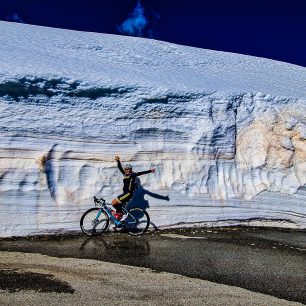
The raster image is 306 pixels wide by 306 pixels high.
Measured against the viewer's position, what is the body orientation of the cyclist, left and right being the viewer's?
facing the viewer and to the left of the viewer

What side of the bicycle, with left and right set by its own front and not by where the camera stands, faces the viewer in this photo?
left
